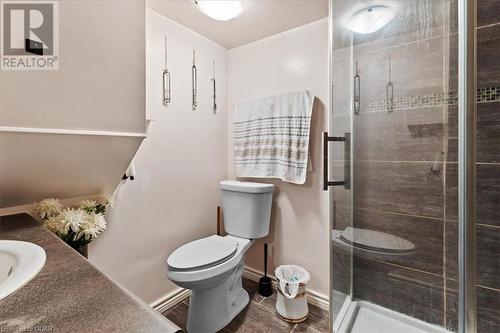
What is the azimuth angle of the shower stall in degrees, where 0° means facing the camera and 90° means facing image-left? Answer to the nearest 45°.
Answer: approximately 45°

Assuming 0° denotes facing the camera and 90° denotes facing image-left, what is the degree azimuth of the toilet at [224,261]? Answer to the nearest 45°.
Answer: approximately 45°

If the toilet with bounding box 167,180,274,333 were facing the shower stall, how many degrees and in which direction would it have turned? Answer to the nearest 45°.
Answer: approximately 135° to its left

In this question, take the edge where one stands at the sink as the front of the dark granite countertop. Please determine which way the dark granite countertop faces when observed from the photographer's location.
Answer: facing away from the viewer and to the right of the viewer

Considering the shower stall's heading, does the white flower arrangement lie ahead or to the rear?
ahead

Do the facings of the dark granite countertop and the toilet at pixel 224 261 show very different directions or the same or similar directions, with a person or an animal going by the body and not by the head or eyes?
very different directions
